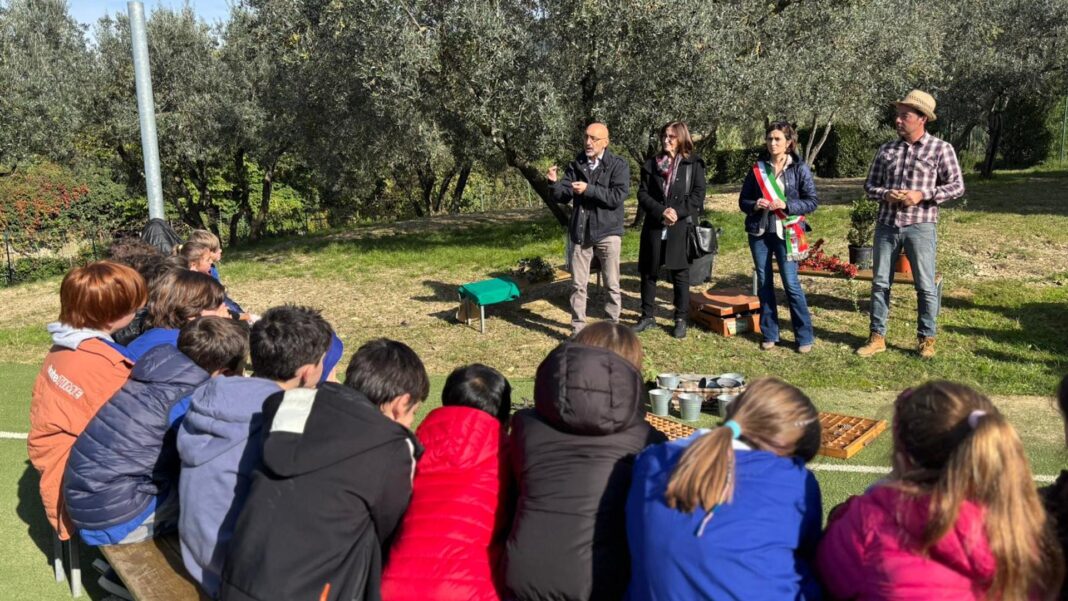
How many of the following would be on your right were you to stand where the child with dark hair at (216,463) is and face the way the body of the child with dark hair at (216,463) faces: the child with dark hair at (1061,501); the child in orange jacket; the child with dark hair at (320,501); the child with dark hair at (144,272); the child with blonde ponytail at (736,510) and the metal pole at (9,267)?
3

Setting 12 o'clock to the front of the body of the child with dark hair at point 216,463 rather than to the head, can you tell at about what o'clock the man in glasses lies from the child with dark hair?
The man in glasses is roughly at 12 o'clock from the child with dark hair.

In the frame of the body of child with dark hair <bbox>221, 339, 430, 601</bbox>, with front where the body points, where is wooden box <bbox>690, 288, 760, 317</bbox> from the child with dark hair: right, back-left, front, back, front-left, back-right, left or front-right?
front

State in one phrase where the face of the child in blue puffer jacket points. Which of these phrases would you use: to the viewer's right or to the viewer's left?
to the viewer's right

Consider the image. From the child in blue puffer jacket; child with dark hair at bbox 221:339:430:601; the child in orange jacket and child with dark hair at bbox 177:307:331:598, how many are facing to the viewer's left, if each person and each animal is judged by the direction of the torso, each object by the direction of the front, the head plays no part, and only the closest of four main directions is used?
0

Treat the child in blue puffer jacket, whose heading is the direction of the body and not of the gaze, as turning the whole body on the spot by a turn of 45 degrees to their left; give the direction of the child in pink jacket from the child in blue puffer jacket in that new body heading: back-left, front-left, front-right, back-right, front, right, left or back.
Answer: back-right

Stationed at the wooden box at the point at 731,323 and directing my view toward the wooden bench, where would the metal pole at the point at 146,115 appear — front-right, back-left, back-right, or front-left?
front-right

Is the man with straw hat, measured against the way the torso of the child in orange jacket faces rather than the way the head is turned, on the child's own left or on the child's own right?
on the child's own right

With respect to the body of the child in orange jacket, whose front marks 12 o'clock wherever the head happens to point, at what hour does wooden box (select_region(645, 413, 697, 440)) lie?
The wooden box is roughly at 2 o'clock from the child in orange jacket.

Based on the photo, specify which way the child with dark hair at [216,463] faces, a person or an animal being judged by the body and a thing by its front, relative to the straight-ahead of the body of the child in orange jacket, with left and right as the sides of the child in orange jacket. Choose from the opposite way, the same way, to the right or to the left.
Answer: the same way

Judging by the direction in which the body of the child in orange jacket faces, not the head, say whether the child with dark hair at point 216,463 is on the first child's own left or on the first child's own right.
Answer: on the first child's own right

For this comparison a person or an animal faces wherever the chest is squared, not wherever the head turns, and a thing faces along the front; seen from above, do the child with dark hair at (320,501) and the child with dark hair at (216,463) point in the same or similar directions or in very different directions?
same or similar directions

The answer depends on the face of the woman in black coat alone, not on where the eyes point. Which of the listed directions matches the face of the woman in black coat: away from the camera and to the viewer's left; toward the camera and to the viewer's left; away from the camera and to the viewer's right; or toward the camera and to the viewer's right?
toward the camera and to the viewer's left

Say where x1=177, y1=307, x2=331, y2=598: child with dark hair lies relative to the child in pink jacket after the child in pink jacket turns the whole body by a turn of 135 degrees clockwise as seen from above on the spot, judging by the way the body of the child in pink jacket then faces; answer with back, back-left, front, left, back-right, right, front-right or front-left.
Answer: back

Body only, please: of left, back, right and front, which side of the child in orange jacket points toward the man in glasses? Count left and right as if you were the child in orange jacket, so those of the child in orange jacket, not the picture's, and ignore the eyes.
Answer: front

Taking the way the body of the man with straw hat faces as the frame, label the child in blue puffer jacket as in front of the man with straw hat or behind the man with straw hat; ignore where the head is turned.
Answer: in front

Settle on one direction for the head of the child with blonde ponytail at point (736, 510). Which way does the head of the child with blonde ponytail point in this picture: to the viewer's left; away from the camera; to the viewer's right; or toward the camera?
away from the camera

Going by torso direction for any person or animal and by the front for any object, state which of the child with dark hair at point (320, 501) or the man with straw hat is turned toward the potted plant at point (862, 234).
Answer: the child with dark hair

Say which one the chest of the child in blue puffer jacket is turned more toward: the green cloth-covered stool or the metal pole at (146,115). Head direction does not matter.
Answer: the green cloth-covered stool

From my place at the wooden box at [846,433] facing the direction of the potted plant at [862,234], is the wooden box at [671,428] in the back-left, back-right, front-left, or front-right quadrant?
back-left

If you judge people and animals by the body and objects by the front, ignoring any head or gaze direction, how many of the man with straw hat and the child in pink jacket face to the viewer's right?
0

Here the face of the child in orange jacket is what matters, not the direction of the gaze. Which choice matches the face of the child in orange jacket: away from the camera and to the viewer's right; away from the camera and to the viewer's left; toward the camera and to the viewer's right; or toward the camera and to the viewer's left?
away from the camera and to the viewer's right
